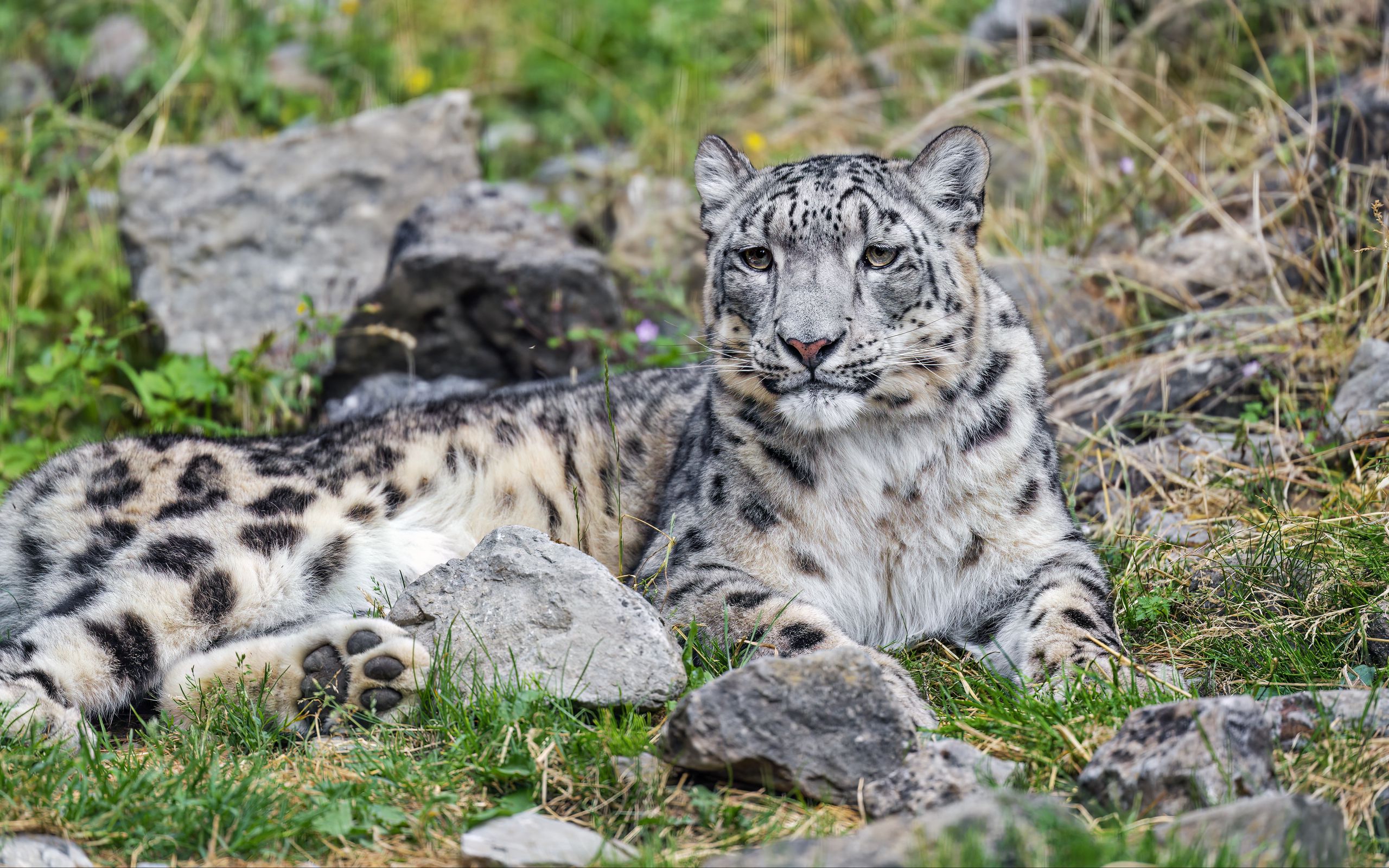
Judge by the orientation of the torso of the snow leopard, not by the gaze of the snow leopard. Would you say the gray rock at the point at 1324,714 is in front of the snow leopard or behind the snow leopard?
in front

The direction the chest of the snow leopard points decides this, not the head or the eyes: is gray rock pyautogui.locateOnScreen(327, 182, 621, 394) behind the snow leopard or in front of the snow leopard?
behind

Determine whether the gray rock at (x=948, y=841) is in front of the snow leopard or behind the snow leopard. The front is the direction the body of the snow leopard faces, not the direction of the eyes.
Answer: in front

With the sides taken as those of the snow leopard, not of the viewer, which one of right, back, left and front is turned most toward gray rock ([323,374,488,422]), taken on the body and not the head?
back

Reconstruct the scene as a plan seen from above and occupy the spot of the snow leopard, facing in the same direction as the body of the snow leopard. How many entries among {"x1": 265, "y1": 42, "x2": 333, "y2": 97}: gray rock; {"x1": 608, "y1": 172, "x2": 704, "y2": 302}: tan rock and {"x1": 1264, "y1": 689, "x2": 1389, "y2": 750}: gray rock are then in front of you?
1

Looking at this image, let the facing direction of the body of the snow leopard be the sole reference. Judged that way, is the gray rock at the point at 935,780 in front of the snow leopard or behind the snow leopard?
in front

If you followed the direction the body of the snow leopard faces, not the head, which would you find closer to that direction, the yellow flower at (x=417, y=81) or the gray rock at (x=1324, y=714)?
the gray rock

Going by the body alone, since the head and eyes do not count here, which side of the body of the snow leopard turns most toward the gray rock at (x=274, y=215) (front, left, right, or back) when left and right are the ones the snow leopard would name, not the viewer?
back

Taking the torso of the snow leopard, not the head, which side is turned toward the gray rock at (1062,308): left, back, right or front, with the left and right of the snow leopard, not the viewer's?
left

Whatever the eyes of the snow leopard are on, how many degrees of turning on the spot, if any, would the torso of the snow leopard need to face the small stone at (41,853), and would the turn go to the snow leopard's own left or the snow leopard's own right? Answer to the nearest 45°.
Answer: approximately 90° to the snow leopard's own right

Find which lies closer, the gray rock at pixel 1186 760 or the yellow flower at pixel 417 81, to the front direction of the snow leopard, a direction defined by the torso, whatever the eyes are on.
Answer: the gray rock
